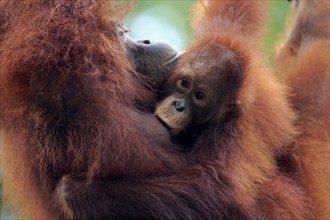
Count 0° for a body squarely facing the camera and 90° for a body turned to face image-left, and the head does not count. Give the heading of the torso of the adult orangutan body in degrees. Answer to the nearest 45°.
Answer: approximately 270°
